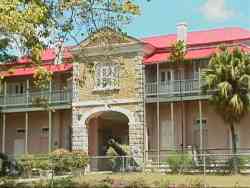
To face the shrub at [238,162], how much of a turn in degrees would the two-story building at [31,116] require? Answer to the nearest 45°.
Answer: approximately 45° to its left

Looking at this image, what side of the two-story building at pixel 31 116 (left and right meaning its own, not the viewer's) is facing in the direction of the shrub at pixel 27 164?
front

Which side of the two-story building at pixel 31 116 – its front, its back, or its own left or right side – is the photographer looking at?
front

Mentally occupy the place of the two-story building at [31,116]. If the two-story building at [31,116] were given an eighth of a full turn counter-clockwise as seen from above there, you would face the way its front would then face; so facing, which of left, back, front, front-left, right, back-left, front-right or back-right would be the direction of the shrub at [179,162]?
front

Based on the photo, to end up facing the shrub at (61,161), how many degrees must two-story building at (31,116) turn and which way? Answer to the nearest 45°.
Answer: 0° — it already faces it
